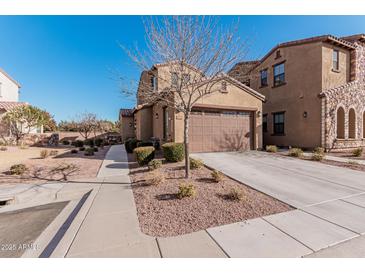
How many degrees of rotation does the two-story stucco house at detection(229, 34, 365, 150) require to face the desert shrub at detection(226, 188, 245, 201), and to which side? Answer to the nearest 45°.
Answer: approximately 45° to its right

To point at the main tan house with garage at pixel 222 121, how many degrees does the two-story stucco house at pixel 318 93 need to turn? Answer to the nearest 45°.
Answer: approximately 90° to its right

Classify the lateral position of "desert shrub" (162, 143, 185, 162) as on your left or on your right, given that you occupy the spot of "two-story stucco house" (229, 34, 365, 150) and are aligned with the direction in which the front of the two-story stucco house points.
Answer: on your right

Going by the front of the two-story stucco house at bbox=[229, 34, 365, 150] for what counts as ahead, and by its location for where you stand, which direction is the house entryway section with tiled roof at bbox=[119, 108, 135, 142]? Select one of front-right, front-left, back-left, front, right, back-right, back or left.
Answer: back-right

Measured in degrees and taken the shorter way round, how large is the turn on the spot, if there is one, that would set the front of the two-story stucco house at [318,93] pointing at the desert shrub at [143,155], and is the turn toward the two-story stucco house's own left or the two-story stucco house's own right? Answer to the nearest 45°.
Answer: approximately 90° to the two-story stucco house's own right

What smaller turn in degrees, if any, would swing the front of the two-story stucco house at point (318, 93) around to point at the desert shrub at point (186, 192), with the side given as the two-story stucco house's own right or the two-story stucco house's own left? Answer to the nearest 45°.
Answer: approximately 45° to the two-story stucco house's own right

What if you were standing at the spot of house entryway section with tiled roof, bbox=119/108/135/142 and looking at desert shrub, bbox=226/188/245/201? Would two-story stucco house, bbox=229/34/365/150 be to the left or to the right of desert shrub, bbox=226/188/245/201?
left

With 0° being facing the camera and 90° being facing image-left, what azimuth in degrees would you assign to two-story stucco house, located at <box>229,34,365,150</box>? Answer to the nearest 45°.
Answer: approximately 315°
